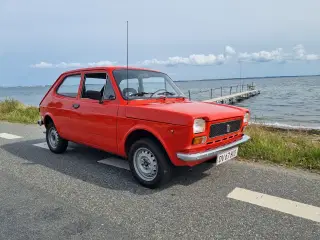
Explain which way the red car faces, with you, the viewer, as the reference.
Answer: facing the viewer and to the right of the viewer
